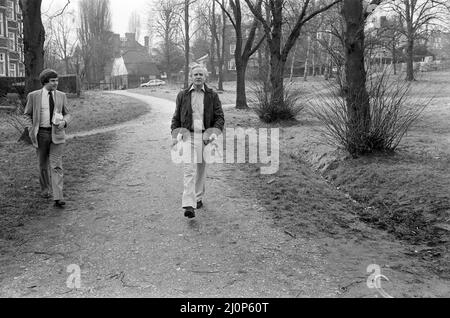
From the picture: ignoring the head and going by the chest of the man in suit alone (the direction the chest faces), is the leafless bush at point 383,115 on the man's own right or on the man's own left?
on the man's own left

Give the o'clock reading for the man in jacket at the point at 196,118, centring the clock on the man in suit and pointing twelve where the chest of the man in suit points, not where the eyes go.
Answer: The man in jacket is roughly at 10 o'clock from the man in suit.

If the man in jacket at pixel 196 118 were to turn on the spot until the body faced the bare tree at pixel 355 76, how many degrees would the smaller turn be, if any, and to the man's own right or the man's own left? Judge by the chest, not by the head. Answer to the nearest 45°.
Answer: approximately 135° to the man's own left

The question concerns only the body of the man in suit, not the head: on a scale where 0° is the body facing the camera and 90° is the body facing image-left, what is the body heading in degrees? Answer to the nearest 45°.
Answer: approximately 0°

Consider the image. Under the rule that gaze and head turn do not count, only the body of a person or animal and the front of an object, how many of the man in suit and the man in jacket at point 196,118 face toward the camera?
2

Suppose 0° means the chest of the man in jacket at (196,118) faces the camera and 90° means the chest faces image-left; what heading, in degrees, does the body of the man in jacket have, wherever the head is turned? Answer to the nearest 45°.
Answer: approximately 0°

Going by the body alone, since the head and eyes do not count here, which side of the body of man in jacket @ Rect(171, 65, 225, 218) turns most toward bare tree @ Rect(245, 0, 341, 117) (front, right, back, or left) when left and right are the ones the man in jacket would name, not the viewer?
back

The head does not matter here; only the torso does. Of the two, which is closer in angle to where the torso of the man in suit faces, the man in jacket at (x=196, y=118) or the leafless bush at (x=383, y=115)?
the man in jacket
